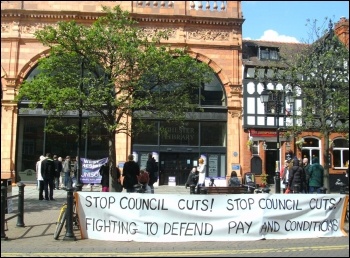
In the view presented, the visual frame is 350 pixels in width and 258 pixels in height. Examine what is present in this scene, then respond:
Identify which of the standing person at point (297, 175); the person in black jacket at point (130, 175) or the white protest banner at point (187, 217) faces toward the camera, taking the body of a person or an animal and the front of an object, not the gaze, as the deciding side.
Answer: the white protest banner

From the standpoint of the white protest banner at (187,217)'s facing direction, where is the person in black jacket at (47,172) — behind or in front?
behind

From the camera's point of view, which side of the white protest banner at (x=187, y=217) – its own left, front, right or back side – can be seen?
front

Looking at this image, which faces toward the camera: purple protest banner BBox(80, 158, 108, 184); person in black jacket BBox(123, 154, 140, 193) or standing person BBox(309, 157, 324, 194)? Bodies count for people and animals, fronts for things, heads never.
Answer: the purple protest banner

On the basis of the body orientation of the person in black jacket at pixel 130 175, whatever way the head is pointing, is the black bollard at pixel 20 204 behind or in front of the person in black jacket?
behind

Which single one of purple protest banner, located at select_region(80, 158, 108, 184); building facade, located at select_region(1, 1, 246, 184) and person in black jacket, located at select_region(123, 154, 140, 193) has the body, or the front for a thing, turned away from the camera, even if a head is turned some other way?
the person in black jacket

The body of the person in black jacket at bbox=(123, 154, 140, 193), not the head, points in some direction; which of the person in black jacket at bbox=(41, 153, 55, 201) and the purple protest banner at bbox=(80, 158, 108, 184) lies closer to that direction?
the purple protest banner

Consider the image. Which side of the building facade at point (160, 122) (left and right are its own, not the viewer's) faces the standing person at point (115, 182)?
front

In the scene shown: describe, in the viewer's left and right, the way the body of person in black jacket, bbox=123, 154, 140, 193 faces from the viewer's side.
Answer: facing away from the viewer
